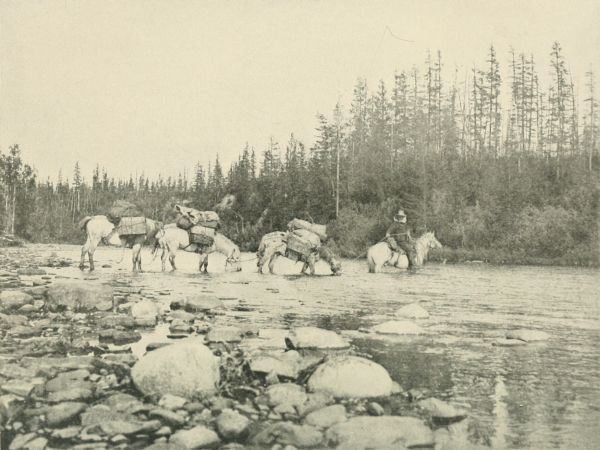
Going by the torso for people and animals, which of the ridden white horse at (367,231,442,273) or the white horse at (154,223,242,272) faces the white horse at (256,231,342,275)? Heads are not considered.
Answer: the white horse at (154,223,242,272)

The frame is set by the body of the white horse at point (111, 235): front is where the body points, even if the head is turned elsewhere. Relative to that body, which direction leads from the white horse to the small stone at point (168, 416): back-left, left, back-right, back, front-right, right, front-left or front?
right

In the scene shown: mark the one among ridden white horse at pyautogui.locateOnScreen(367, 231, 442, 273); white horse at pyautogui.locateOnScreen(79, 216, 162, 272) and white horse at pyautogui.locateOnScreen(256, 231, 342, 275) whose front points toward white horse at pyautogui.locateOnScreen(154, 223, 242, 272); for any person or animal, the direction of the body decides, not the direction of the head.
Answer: white horse at pyautogui.locateOnScreen(79, 216, 162, 272)

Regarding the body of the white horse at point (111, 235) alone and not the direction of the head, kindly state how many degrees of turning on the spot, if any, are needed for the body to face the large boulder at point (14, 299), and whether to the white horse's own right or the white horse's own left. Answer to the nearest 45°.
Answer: approximately 90° to the white horse's own right

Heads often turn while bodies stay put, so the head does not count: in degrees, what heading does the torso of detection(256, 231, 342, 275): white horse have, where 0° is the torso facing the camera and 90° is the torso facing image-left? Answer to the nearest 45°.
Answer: approximately 270°

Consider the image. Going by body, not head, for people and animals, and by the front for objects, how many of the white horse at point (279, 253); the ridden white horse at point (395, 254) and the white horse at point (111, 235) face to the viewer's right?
3

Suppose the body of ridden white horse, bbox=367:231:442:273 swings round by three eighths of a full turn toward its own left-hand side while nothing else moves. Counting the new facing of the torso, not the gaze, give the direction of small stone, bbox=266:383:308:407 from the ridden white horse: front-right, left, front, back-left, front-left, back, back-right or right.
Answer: back-left

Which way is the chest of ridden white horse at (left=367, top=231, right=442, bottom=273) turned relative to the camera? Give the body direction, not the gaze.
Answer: to the viewer's right

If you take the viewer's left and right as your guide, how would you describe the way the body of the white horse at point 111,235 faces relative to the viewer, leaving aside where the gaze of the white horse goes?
facing to the right of the viewer

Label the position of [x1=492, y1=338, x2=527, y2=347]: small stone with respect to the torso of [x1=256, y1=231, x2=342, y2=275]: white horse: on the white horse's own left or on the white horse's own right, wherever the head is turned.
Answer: on the white horse's own right

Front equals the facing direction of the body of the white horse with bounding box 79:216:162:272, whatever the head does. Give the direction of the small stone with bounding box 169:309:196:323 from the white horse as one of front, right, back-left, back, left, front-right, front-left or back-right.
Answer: right

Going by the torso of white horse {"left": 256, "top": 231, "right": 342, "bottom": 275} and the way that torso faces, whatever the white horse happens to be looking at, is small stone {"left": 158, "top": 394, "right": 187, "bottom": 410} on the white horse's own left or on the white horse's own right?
on the white horse's own right

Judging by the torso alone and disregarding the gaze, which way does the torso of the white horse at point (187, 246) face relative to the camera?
to the viewer's right

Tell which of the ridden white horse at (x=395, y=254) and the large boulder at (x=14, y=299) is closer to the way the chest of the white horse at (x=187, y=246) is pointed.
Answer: the ridden white horse

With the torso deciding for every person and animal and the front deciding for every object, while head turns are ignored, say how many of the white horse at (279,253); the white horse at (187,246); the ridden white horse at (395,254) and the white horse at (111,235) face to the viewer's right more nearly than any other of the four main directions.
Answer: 4

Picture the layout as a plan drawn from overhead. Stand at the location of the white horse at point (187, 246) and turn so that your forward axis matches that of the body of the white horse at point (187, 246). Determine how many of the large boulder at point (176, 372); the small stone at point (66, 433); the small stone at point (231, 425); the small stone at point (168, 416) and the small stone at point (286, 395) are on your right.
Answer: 5
